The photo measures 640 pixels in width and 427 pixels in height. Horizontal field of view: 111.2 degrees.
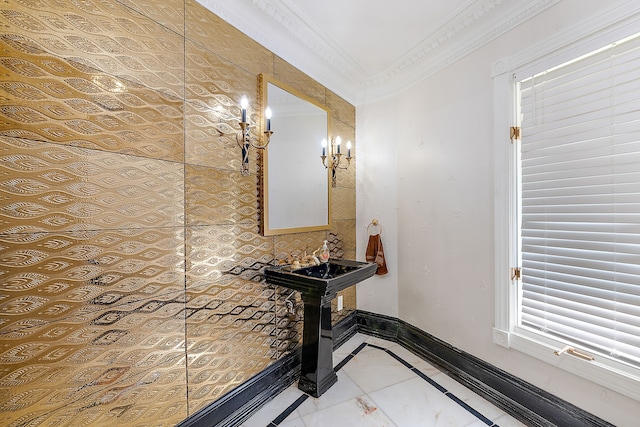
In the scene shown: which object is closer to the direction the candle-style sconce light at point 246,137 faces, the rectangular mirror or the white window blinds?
the white window blinds

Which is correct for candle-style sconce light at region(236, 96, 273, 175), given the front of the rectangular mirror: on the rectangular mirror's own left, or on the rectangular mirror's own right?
on the rectangular mirror's own right

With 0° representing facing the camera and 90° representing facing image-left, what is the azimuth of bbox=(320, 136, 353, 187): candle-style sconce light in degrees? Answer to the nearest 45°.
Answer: approximately 315°

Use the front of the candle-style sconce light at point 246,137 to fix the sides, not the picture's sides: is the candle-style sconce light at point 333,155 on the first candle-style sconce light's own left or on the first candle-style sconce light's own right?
on the first candle-style sconce light's own left

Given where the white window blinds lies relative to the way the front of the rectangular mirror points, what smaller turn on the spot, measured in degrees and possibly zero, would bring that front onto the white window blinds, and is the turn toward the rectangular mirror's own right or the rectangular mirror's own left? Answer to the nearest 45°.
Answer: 0° — it already faces it

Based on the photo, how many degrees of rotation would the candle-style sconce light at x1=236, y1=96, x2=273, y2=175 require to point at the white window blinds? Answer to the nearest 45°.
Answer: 0° — it already faces it

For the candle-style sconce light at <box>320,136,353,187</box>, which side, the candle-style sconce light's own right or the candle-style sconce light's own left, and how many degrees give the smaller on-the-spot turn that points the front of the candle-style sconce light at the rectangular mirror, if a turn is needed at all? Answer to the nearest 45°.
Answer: approximately 90° to the candle-style sconce light's own right

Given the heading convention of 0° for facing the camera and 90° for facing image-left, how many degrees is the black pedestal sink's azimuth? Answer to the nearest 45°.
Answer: approximately 315°

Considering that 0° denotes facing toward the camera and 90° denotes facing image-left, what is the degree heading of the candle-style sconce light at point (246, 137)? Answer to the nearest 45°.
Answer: approximately 315°
